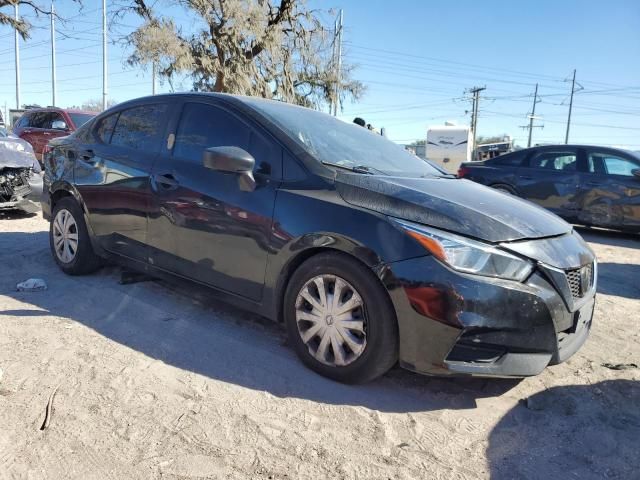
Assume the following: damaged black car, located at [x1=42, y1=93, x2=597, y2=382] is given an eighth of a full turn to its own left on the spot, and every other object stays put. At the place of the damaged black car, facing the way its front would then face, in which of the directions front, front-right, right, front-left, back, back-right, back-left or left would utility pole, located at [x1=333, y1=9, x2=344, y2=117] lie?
left

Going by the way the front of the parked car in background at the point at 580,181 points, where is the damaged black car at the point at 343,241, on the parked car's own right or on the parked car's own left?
on the parked car's own right

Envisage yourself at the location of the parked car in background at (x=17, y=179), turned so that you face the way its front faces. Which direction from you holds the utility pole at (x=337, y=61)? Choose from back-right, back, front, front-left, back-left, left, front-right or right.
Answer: left

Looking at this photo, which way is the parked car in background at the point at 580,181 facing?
to the viewer's right

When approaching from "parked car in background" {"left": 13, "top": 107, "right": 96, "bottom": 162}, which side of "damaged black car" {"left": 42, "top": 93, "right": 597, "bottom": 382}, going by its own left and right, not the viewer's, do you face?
back

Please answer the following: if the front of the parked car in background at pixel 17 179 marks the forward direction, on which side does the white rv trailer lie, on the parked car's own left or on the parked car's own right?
on the parked car's own left

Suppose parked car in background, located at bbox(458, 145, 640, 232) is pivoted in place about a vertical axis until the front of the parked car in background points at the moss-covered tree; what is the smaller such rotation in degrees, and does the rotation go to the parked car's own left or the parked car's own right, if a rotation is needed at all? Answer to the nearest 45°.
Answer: approximately 135° to the parked car's own left

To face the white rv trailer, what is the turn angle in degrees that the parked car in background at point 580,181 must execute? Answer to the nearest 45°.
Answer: approximately 90° to its left
